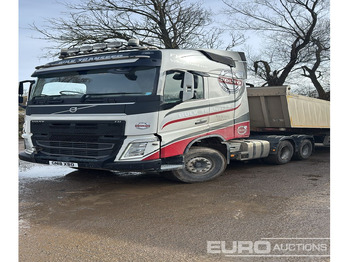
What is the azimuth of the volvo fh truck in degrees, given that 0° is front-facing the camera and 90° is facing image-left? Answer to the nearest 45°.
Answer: approximately 45°
